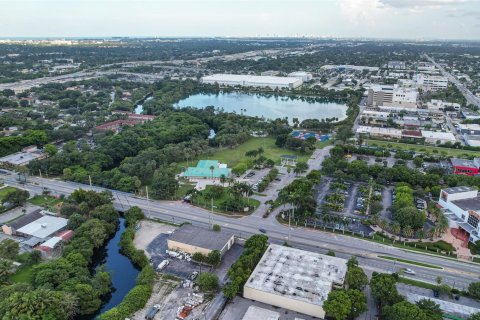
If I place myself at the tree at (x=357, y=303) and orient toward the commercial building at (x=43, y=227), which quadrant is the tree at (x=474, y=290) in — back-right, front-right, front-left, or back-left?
back-right

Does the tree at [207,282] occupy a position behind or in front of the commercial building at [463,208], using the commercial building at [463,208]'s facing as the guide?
in front

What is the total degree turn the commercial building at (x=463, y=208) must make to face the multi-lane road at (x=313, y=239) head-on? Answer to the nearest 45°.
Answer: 0° — it already faces it

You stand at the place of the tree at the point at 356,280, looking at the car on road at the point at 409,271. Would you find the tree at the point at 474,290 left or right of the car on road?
right

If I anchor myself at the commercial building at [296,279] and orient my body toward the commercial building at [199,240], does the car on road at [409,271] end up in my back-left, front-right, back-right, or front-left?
back-right

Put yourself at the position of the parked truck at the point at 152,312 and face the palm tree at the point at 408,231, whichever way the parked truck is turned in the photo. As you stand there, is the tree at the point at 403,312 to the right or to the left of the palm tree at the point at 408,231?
right

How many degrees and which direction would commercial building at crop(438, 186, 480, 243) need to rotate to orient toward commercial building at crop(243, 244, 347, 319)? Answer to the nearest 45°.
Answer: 0° — it already faces it

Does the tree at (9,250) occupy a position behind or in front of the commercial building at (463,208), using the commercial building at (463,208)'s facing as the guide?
in front

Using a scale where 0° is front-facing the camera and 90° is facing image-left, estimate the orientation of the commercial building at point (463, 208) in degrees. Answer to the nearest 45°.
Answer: approximately 45°

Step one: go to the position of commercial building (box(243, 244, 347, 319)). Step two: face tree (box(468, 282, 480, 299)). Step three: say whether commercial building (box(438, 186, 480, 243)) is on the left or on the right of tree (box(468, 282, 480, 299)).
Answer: left
